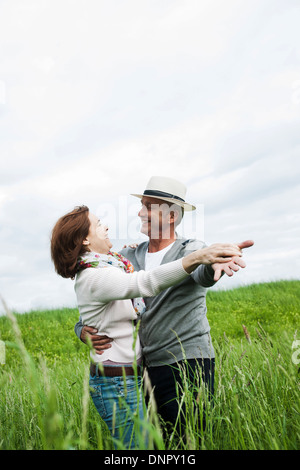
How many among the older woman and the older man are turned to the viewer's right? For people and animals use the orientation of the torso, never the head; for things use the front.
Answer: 1

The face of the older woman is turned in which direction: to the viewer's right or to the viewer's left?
to the viewer's right

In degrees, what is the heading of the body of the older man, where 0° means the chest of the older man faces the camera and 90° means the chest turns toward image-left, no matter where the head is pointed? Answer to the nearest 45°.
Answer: approximately 45°

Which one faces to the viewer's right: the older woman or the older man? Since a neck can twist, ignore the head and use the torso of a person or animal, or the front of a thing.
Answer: the older woman

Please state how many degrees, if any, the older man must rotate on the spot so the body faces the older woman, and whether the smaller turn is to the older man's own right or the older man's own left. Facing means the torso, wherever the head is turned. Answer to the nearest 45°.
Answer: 0° — they already face them

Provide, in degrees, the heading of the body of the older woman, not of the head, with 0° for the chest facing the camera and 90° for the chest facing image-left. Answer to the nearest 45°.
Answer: approximately 270°

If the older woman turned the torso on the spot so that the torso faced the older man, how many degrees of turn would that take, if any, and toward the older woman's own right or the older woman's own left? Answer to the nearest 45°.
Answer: approximately 45° to the older woman's own left
